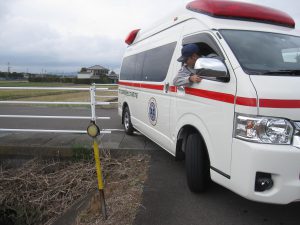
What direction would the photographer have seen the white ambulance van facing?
facing the viewer and to the right of the viewer
